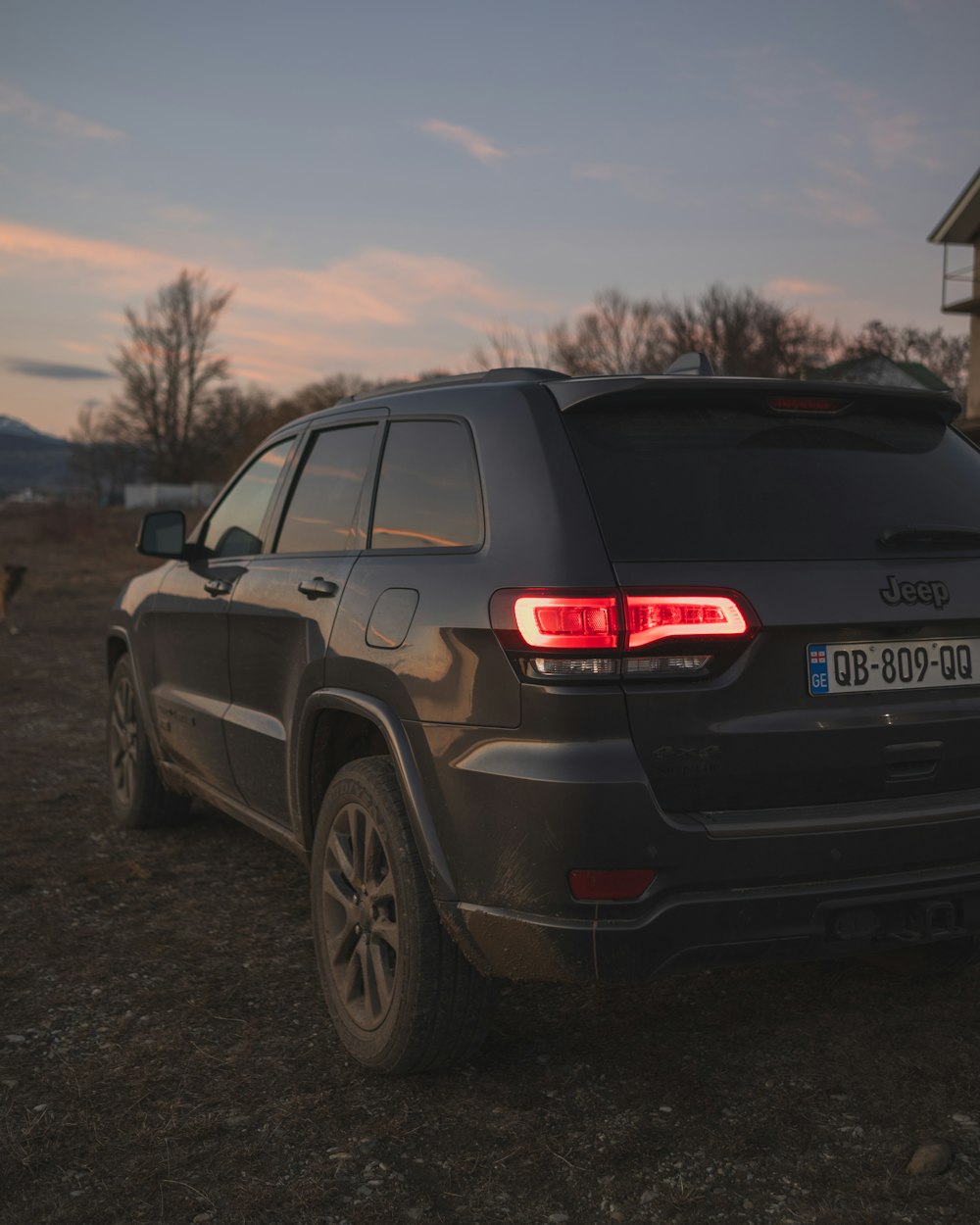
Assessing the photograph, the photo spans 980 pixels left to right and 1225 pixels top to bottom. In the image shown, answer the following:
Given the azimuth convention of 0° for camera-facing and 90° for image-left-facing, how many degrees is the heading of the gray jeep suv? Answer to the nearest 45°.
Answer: approximately 135°

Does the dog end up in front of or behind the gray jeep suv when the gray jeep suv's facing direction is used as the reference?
in front
